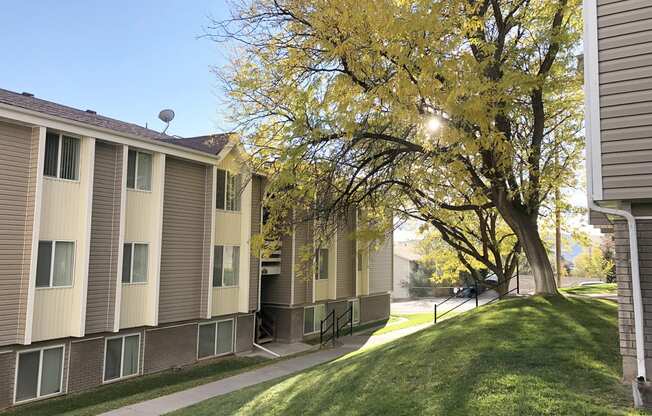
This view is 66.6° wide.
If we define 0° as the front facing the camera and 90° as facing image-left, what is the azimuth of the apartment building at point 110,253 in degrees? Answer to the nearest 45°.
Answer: approximately 315°

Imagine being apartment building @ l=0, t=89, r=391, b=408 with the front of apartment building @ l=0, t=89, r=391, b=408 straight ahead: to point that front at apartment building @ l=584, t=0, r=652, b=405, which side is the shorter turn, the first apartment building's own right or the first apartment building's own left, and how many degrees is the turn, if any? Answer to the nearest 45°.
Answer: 0° — it already faces it

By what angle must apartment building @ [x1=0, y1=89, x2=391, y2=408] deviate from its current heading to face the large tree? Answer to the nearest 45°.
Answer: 0° — it already faces it
